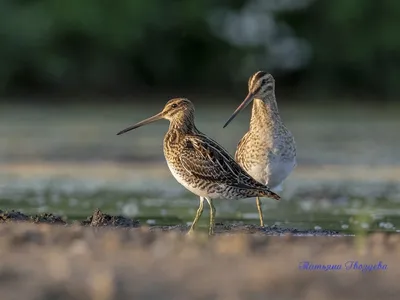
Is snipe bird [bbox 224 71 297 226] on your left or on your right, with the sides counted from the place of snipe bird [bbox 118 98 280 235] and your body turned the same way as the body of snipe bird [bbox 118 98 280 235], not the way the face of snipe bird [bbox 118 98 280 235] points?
on your right

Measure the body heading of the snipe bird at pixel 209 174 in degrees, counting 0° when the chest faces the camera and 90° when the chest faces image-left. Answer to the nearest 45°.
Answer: approximately 90°
